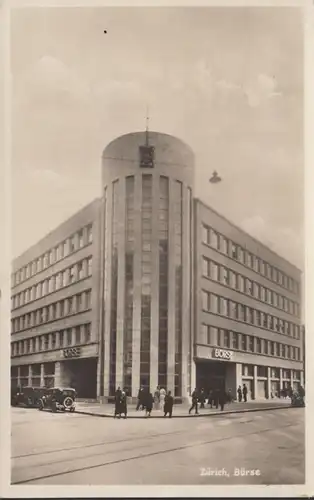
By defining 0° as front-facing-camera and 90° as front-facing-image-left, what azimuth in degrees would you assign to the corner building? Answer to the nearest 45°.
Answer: approximately 0°
